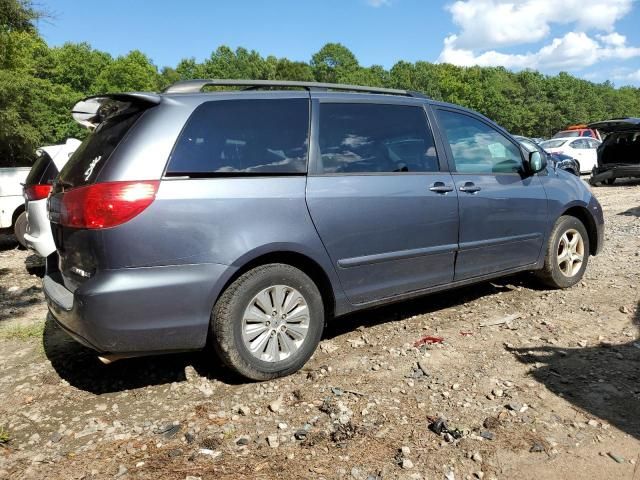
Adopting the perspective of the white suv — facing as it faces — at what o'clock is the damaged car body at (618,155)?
The damaged car body is roughly at 1 o'clock from the white suv.

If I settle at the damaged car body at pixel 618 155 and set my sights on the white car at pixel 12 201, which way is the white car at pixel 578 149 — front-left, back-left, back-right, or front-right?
back-right

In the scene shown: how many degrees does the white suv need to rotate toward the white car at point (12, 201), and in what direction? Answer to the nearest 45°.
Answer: approximately 45° to its left

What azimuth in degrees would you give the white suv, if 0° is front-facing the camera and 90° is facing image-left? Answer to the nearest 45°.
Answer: approximately 225°
